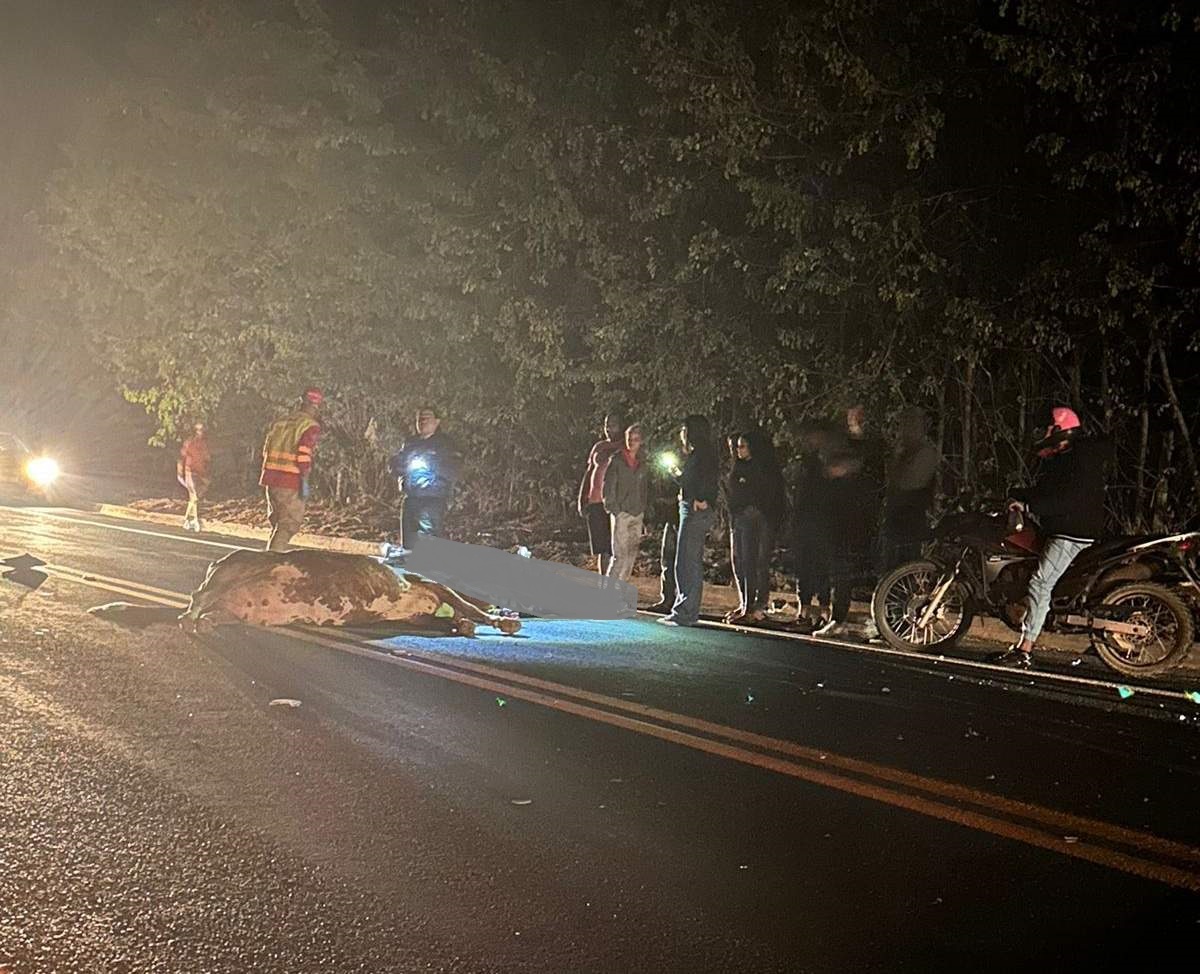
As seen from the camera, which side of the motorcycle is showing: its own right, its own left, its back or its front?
left

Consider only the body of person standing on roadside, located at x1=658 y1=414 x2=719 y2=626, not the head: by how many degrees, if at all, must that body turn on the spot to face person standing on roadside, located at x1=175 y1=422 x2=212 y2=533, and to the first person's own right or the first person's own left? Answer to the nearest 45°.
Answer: approximately 45° to the first person's own right

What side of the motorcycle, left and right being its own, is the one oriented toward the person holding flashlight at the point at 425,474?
front

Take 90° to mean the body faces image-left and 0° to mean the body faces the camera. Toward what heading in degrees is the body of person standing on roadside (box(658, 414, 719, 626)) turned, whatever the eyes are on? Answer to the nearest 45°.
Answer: approximately 90°

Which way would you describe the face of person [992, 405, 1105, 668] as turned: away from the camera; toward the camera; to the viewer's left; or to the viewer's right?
to the viewer's left

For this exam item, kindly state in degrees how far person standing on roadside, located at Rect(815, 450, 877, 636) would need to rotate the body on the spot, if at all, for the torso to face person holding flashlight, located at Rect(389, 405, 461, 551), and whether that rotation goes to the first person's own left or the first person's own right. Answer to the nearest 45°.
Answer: approximately 90° to the first person's own right

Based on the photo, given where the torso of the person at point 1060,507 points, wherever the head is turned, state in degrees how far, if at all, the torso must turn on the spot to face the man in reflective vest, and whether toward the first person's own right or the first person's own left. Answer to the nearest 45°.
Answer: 0° — they already face them

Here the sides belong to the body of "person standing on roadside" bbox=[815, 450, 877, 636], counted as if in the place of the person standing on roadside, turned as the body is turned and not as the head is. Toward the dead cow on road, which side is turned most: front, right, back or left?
front

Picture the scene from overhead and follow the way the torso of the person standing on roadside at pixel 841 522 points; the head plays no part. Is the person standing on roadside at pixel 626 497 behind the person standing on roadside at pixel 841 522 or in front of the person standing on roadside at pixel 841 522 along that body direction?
in front

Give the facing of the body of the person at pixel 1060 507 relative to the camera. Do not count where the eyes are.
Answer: to the viewer's left

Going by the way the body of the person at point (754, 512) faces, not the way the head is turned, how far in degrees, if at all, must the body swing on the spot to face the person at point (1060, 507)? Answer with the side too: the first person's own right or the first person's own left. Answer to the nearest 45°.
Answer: approximately 90° to the first person's own left
